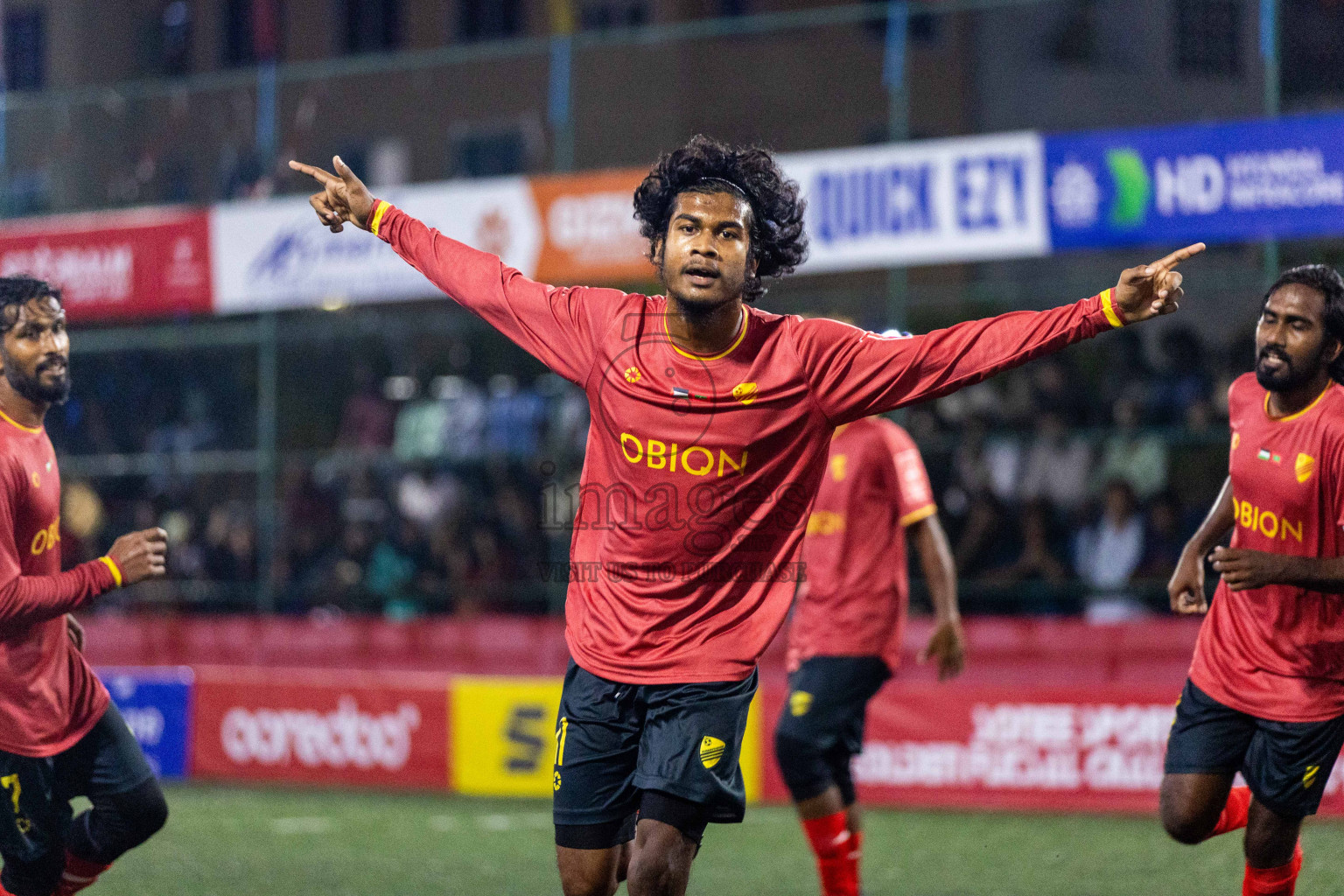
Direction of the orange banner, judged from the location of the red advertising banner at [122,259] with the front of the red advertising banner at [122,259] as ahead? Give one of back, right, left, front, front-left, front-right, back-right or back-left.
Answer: front-left

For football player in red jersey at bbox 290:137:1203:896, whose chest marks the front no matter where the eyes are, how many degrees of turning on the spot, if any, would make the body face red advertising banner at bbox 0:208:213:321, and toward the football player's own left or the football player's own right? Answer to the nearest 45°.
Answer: approximately 135° to the football player's own right

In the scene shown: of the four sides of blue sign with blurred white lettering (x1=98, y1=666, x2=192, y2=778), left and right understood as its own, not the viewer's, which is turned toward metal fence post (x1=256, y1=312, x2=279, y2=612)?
back

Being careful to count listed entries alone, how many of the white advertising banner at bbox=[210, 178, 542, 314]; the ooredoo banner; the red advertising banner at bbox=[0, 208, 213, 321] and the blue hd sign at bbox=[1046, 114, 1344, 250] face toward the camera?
4

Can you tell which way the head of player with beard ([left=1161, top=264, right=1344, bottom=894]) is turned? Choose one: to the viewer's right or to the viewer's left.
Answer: to the viewer's left

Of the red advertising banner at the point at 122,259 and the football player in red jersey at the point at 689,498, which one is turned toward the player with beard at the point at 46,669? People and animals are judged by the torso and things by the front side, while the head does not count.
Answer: the red advertising banner

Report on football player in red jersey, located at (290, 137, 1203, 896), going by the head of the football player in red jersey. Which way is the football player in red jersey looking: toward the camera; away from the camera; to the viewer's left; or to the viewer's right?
toward the camera

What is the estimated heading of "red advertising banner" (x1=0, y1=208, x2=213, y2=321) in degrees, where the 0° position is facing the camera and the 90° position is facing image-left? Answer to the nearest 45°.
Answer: approximately 0°

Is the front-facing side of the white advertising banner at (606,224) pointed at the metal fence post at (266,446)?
no

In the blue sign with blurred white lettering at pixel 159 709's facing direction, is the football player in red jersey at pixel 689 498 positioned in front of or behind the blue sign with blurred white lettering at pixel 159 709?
in front

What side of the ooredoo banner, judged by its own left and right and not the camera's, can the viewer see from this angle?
front

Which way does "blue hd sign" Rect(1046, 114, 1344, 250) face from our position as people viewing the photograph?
facing the viewer

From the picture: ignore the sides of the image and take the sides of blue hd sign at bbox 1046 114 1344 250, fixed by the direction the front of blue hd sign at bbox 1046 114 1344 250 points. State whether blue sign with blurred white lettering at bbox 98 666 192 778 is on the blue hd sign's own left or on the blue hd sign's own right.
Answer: on the blue hd sign's own right

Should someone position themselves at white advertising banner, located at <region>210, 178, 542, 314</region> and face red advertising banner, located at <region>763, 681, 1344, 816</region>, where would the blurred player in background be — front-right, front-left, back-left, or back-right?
front-right

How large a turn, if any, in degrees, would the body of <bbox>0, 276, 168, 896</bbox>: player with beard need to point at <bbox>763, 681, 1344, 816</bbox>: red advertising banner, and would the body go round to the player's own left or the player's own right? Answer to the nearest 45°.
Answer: approximately 90° to the player's own left

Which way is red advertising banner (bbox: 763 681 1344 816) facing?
toward the camera
